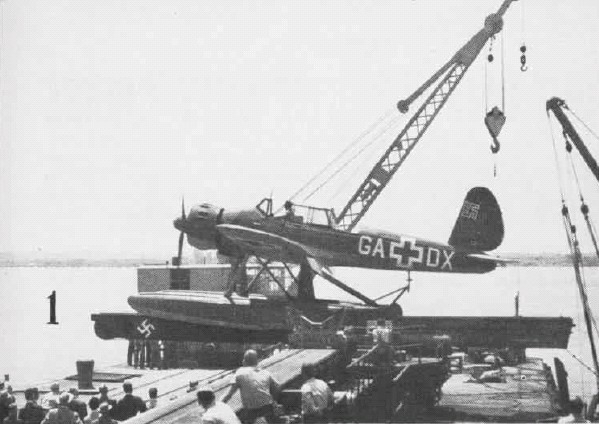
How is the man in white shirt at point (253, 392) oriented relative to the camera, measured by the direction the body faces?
away from the camera

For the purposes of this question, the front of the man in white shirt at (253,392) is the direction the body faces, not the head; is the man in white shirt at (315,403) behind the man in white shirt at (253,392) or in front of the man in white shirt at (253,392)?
in front

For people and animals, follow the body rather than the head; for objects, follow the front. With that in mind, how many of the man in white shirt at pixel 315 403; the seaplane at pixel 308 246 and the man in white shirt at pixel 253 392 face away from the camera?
2

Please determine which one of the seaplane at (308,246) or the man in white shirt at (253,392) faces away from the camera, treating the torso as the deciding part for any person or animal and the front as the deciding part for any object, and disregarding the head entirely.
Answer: the man in white shirt

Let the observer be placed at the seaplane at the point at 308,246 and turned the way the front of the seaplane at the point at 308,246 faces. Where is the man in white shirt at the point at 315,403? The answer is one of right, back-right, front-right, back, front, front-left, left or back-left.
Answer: left

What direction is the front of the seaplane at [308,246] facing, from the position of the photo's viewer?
facing to the left of the viewer

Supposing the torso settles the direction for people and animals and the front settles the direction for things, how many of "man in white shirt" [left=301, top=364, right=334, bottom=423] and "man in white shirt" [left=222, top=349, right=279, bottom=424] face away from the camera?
2

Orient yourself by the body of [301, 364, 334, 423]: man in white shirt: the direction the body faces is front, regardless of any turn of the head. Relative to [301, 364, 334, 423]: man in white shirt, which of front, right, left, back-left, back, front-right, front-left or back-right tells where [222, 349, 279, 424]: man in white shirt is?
back-left

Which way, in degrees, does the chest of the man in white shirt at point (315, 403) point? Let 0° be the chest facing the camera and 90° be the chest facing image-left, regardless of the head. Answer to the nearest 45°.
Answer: approximately 180°

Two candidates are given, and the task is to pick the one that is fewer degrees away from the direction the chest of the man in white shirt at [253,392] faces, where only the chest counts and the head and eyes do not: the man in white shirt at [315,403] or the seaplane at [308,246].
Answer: the seaplane
